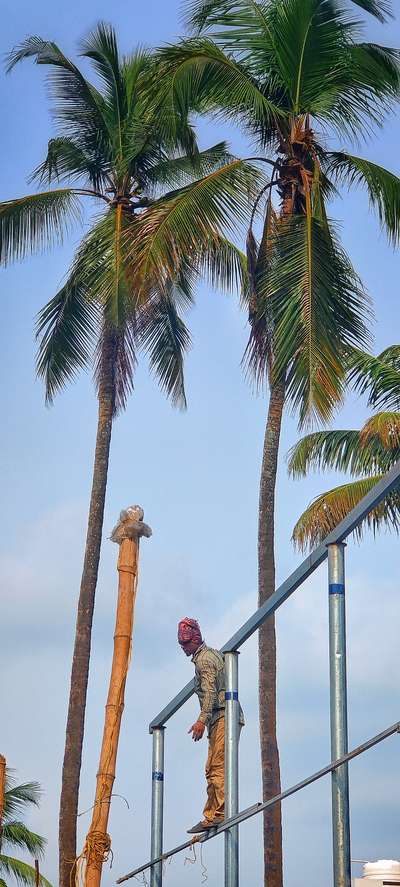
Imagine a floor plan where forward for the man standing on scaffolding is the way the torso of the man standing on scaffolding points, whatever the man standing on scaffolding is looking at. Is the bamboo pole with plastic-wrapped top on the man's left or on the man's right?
on the man's right

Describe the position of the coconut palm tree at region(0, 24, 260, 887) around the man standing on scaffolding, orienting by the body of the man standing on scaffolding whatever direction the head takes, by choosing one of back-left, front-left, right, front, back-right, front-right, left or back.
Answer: right

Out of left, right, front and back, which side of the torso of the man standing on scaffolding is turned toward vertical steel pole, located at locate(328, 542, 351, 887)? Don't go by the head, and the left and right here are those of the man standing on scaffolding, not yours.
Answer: left

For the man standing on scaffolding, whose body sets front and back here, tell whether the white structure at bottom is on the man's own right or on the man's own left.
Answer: on the man's own left
